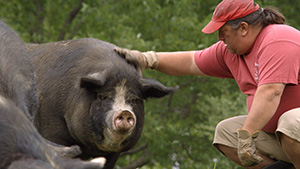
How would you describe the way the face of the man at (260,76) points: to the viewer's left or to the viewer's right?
to the viewer's left

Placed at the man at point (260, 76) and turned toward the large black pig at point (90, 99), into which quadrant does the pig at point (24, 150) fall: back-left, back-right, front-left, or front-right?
front-left

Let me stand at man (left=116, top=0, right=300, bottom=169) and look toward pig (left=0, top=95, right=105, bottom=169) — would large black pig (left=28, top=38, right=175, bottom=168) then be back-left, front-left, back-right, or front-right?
front-right

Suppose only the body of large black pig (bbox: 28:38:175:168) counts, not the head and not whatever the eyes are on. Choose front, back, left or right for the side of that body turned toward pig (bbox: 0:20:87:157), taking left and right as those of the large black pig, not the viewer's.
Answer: right

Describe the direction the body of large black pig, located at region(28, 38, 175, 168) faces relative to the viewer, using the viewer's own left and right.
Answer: facing the viewer and to the right of the viewer

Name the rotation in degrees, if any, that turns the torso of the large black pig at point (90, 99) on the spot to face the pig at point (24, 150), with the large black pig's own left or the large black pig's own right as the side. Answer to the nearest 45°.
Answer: approximately 45° to the large black pig's own right
